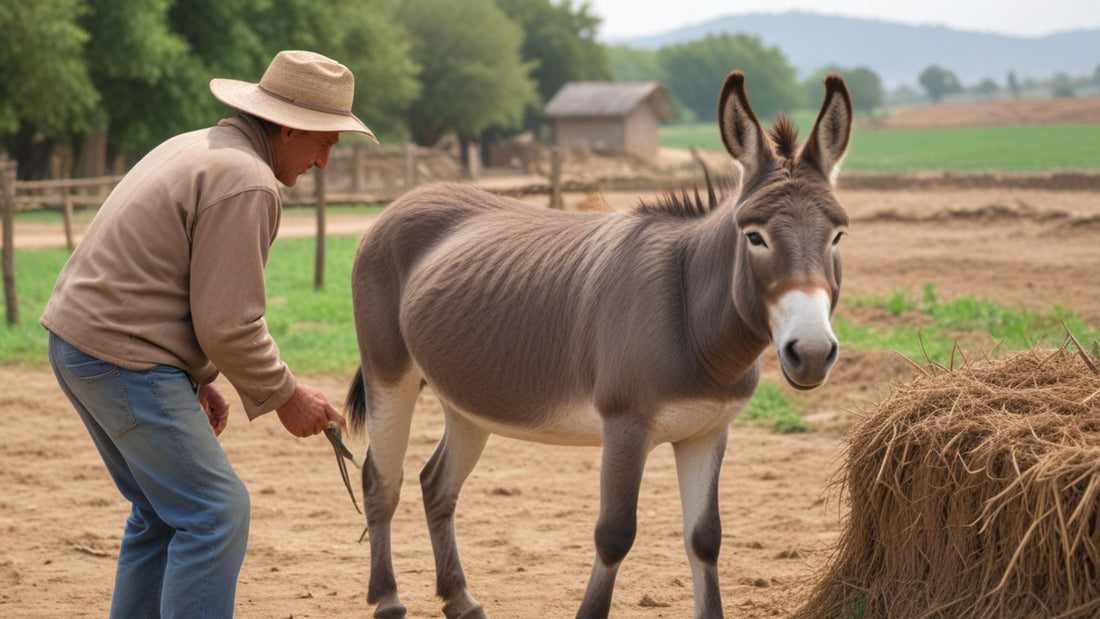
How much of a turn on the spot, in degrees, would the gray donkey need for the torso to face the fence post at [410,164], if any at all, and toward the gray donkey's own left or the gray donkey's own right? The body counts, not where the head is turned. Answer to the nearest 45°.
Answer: approximately 135° to the gray donkey's own left

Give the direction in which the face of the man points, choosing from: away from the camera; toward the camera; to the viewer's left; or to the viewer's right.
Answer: to the viewer's right

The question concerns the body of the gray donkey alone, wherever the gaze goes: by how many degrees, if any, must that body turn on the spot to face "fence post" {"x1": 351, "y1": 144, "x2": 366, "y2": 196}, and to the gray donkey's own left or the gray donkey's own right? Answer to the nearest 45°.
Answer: approximately 135° to the gray donkey's own left

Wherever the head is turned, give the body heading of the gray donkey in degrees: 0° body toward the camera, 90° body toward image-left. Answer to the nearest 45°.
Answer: approximately 315°

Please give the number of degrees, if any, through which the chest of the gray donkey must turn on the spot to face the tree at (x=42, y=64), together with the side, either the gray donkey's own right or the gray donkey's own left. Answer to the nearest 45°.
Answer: approximately 180°
